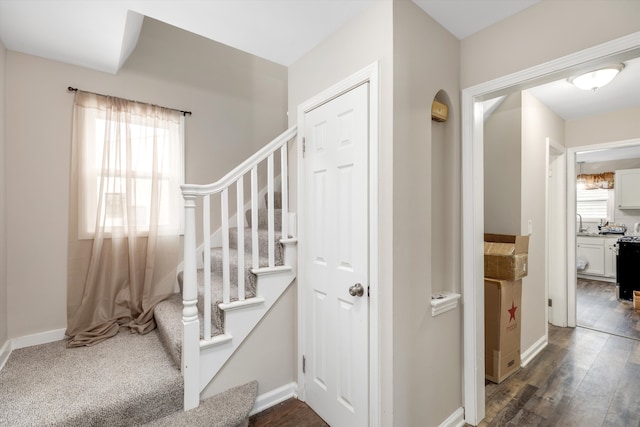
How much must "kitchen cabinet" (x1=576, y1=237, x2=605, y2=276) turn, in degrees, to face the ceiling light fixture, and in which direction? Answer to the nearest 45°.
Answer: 0° — it already faces it

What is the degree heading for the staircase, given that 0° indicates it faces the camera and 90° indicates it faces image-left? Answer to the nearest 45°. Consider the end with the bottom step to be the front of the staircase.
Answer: approximately 45°

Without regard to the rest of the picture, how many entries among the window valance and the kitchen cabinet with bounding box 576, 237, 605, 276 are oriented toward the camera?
2

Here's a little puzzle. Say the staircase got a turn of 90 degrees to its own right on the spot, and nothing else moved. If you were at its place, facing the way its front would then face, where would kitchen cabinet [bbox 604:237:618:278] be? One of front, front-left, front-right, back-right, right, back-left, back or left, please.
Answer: back-right

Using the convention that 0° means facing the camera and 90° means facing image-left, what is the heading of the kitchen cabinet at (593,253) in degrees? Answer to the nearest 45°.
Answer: approximately 0°
